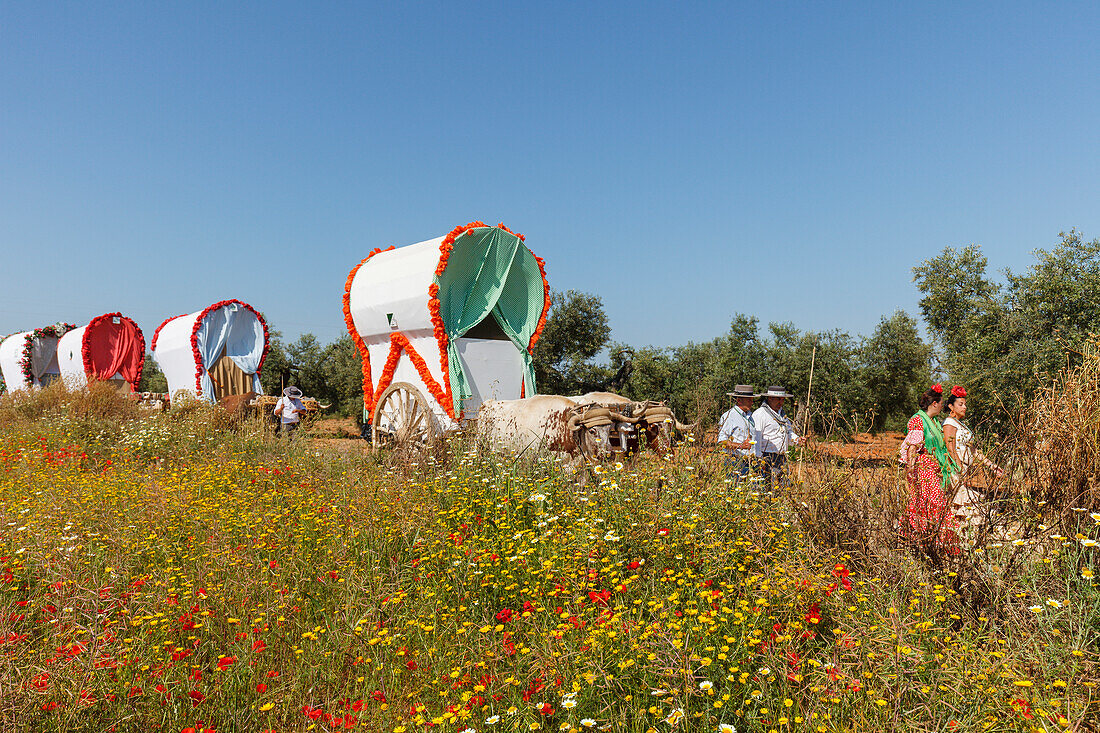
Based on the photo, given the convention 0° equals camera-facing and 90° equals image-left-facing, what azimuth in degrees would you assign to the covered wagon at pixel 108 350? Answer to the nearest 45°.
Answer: approximately 315°

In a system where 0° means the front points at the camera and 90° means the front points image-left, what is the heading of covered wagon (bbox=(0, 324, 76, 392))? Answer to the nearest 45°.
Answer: approximately 315°

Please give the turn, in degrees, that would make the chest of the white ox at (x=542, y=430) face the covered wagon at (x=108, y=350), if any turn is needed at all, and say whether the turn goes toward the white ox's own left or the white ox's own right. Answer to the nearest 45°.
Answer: approximately 135° to the white ox's own left

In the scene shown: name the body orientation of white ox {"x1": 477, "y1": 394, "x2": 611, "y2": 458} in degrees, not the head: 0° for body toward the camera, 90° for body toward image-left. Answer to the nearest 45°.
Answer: approximately 270°

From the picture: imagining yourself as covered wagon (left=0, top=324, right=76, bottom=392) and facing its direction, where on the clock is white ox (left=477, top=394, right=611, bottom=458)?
The white ox is roughly at 1 o'clock from the covered wagon.

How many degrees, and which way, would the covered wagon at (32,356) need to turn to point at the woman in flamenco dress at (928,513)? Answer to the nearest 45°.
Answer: approximately 45° to its right
